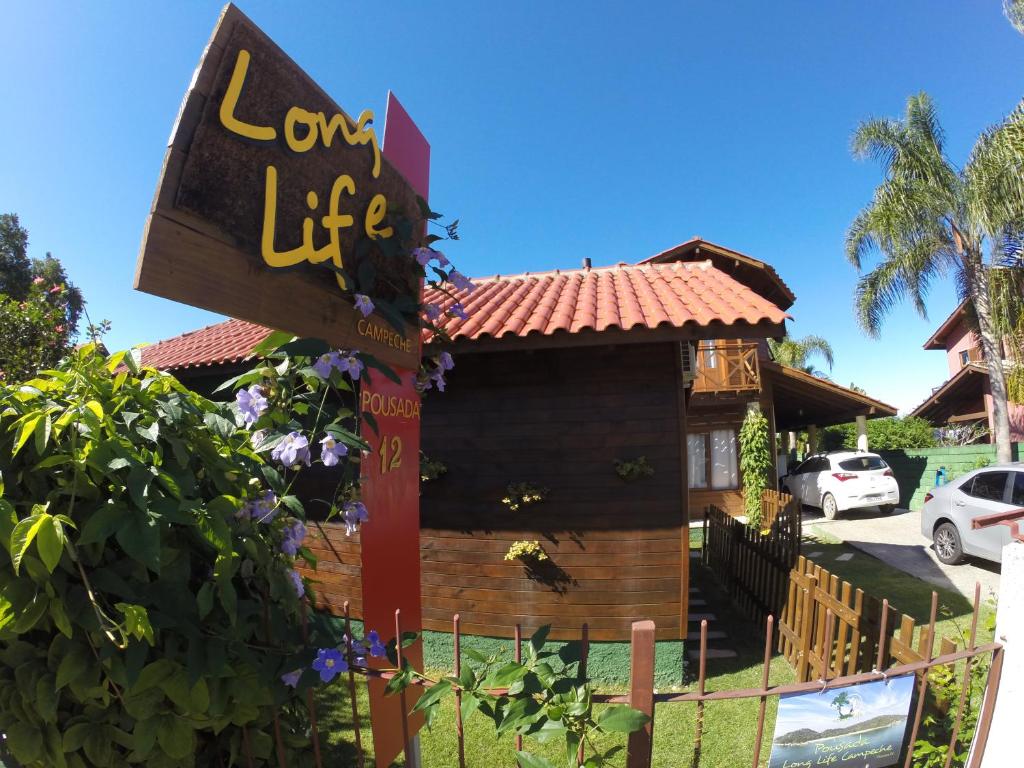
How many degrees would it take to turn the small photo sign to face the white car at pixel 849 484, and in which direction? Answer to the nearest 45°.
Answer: approximately 180°

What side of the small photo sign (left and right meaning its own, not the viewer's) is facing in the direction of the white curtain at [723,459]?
back

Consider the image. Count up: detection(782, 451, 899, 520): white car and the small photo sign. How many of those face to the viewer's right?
0

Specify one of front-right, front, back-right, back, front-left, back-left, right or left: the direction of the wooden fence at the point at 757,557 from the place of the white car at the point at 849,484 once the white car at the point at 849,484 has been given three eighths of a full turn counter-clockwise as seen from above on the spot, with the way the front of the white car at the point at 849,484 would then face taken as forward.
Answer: front

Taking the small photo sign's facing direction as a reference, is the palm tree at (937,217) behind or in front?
behind

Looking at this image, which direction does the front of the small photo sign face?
toward the camera
